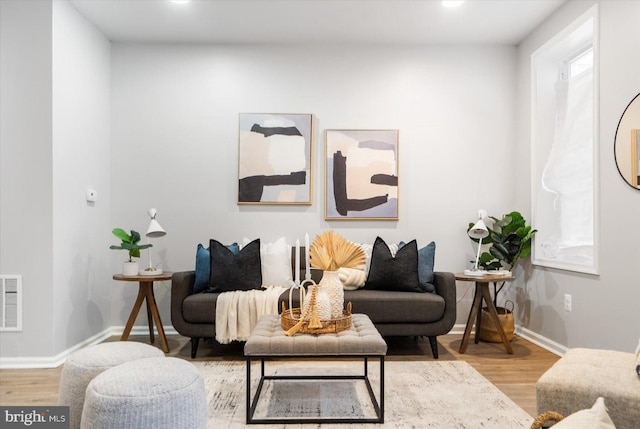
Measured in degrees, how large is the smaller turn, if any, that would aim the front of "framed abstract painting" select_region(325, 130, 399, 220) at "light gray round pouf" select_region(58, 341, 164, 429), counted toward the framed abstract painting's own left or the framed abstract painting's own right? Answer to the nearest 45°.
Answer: approximately 45° to the framed abstract painting's own right

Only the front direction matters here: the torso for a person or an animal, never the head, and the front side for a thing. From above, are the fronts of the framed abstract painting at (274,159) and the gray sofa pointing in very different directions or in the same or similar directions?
same or similar directions

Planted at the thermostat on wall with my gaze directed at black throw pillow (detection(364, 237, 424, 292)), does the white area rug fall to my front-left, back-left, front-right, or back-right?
front-right

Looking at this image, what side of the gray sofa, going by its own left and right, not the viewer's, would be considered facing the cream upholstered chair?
front

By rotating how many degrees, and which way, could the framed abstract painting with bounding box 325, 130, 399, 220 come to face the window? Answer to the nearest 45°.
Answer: approximately 90° to its left

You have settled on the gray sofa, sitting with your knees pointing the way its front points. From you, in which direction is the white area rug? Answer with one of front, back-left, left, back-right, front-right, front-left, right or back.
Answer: front

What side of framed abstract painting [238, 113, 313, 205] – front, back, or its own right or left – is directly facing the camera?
front

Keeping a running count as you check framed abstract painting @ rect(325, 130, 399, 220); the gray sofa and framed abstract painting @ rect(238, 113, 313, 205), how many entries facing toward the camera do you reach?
3

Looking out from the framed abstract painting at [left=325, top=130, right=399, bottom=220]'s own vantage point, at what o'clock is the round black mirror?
The round black mirror is roughly at 10 o'clock from the framed abstract painting.

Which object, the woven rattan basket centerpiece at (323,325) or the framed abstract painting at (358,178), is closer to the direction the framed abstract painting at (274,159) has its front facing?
the woven rattan basket centerpiece

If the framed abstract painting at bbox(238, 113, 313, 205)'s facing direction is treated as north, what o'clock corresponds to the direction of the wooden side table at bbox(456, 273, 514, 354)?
The wooden side table is roughly at 10 o'clock from the framed abstract painting.

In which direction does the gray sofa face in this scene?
toward the camera

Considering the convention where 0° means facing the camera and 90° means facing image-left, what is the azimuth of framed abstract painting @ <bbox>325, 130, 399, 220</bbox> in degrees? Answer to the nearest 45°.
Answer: approximately 0°

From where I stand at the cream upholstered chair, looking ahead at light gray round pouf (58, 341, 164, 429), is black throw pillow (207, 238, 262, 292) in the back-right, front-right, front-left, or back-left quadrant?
front-right

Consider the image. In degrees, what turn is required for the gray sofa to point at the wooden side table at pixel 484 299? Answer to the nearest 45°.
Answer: approximately 90° to its left

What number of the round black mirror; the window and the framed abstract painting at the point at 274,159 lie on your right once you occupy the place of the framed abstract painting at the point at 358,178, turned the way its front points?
1

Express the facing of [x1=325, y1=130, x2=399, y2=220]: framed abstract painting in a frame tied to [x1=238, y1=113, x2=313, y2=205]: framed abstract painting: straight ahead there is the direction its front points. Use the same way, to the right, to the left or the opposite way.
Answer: the same way

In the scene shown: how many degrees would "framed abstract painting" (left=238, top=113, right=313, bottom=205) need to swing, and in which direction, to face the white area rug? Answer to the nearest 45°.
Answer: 0° — it already faces it

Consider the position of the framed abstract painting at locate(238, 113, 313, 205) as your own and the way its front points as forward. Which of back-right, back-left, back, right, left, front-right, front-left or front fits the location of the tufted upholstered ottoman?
front

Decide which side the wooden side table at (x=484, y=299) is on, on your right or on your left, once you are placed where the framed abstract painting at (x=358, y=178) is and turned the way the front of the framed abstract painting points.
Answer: on your left

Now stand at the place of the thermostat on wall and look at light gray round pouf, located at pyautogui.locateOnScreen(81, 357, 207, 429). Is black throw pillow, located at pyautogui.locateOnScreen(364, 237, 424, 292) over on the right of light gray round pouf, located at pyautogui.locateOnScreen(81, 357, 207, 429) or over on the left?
left

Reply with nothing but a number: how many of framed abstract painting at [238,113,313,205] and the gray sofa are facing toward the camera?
2
